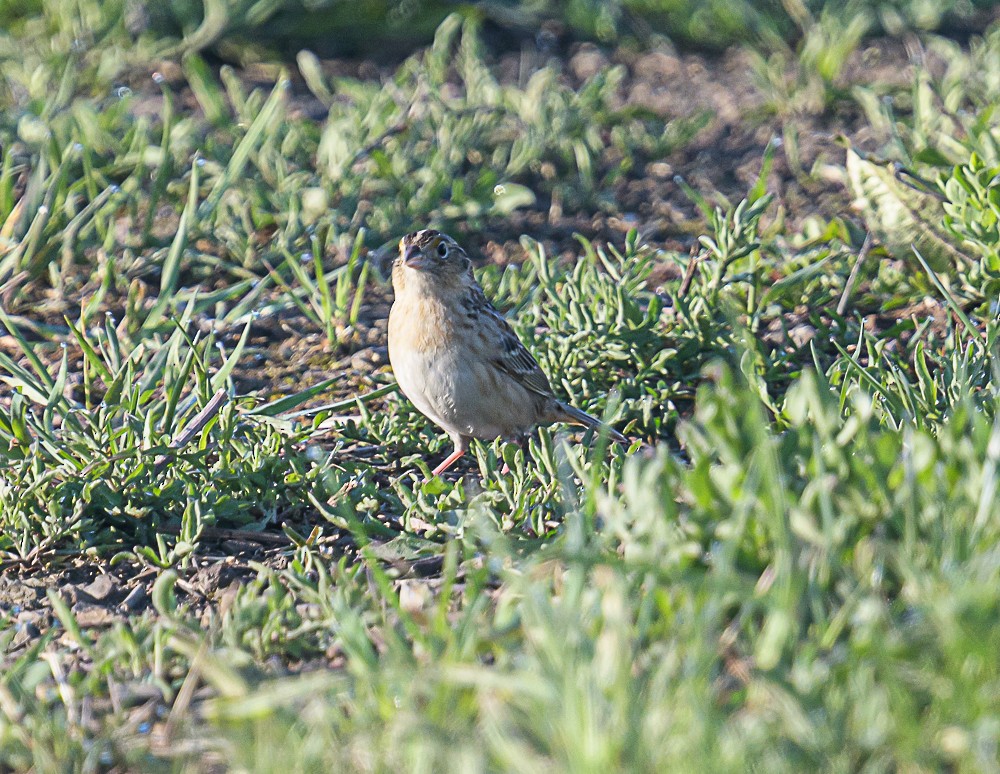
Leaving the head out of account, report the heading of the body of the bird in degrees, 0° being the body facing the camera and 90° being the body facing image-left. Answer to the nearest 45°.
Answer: approximately 45°
